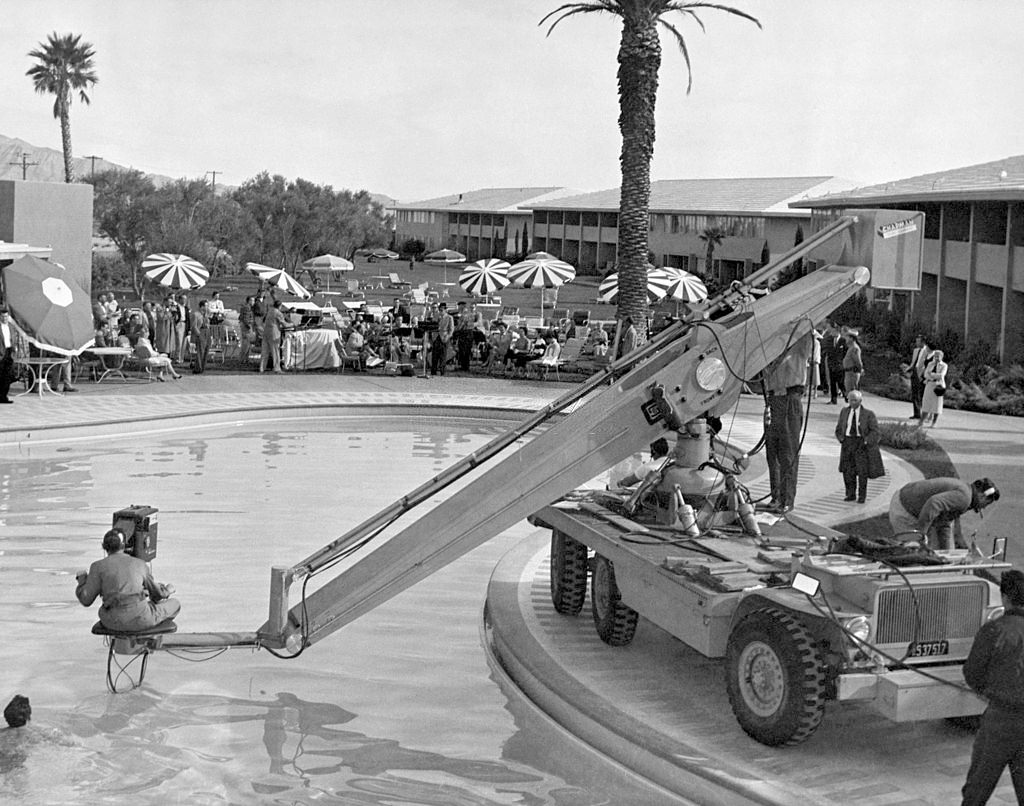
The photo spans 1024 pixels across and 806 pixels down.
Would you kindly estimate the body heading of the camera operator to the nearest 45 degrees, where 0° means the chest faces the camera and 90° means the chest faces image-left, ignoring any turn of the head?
approximately 180°

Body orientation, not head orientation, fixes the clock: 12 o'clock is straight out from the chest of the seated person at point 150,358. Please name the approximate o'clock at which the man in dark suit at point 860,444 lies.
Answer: The man in dark suit is roughly at 2 o'clock from the seated person.

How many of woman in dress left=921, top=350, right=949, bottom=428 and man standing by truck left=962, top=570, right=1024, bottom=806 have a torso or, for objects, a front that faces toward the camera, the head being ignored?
1

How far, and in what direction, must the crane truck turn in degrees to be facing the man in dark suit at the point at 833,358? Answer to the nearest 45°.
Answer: approximately 135° to its left

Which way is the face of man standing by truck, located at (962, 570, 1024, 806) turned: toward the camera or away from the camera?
away from the camera

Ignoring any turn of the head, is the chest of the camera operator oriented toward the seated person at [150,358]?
yes

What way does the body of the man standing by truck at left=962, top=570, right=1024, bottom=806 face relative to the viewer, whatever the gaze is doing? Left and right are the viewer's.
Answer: facing away from the viewer

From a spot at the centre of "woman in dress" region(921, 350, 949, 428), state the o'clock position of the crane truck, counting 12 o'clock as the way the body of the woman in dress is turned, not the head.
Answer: The crane truck is roughly at 12 o'clock from the woman in dress.

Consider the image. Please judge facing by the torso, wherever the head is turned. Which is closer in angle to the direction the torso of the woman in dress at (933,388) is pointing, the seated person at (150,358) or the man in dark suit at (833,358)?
the seated person

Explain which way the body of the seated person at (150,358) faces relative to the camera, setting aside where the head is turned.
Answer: to the viewer's right

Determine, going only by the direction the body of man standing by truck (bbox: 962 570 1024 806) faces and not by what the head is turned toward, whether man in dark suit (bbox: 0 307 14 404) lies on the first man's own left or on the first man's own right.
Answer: on the first man's own left

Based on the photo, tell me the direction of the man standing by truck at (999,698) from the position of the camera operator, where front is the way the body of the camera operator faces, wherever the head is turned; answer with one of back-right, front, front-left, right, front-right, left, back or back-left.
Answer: back-right
